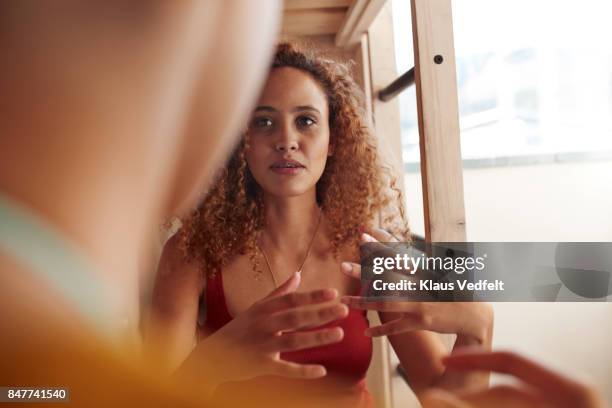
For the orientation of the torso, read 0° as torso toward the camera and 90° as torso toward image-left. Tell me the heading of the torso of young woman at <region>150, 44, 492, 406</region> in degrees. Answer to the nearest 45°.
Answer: approximately 0°
